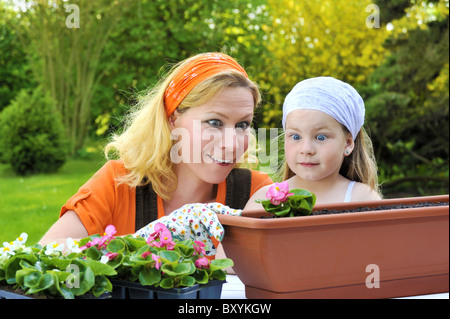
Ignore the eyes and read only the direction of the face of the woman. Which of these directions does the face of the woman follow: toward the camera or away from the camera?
toward the camera

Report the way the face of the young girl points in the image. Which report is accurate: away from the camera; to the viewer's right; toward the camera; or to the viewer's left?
toward the camera

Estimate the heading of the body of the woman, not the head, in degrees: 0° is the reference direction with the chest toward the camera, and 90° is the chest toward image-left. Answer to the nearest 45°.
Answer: approximately 315°

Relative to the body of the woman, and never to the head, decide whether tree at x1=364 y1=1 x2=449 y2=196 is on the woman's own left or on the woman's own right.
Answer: on the woman's own left

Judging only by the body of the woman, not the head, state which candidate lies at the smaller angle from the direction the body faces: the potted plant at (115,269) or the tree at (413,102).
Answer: the potted plant

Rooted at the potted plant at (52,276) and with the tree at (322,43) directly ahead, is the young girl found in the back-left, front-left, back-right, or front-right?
front-right

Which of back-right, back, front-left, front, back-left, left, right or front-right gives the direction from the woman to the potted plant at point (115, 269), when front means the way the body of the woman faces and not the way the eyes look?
front-right

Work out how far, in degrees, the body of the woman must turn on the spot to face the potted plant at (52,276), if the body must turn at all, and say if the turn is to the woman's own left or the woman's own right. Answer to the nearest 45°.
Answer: approximately 45° to the woman's own right

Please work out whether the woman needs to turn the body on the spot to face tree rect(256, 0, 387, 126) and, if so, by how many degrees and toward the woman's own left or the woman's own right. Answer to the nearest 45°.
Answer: approximately 135° to the woman's own left
